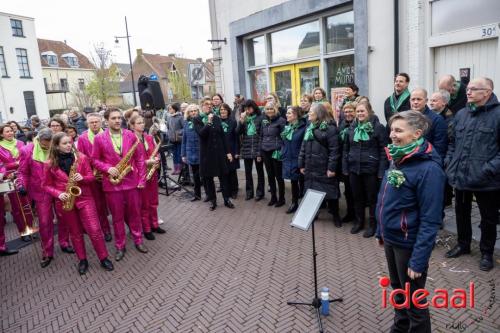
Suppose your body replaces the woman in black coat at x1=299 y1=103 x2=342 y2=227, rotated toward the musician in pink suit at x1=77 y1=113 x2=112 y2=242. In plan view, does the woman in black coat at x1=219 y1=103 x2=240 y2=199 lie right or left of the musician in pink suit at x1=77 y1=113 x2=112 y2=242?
right

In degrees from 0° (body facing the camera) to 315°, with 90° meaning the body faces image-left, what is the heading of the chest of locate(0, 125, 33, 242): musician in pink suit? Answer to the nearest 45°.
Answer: approximately 315°

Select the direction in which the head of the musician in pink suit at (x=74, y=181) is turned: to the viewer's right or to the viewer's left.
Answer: to the viewer's right

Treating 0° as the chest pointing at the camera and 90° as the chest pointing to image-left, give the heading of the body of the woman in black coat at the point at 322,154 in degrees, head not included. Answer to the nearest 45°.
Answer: approximately 45°

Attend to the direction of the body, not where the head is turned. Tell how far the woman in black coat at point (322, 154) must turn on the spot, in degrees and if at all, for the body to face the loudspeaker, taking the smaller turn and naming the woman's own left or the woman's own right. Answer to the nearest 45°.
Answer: approximately 90° to the woman's own right

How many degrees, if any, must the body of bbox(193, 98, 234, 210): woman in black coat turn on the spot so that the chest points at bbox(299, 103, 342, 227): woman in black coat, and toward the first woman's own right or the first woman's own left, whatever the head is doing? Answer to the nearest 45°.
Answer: approximately 45° to the first woman's own left

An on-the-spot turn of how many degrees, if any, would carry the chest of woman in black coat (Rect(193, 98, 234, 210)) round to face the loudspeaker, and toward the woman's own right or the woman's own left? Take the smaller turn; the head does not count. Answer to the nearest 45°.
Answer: approximately 135° to the woman's own right

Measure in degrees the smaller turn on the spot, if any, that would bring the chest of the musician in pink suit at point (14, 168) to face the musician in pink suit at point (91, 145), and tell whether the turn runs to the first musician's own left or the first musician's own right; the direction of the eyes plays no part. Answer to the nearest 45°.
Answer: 0° — they already face them
